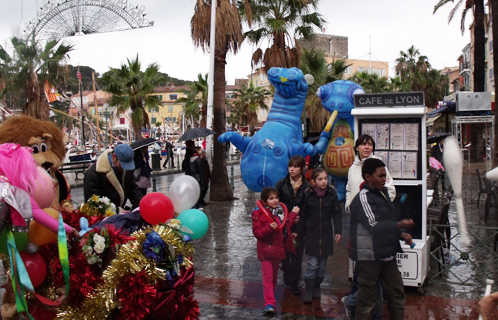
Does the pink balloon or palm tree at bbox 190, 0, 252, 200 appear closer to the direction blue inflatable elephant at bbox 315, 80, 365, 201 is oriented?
the pink balloon

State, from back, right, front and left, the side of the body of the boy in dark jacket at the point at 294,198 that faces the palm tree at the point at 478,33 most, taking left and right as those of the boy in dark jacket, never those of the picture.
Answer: back

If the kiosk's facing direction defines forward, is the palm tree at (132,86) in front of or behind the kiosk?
behind

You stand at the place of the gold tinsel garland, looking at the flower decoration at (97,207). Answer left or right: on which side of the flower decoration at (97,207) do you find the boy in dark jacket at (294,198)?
right

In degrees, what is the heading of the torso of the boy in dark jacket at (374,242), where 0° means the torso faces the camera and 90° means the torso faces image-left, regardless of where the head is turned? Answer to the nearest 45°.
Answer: approximately 315°

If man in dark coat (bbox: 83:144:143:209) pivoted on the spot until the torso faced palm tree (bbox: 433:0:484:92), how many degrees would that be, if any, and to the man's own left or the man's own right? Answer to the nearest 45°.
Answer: approximately 90° to the man's own left

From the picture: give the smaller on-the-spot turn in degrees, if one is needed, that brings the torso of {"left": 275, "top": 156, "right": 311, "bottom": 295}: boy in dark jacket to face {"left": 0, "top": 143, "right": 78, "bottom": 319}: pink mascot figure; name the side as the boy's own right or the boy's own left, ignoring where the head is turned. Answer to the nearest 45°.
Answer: approximately 45° to the boy's own right

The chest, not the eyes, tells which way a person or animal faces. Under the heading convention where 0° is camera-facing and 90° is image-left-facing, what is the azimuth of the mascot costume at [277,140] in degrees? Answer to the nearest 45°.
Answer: approximately 0°

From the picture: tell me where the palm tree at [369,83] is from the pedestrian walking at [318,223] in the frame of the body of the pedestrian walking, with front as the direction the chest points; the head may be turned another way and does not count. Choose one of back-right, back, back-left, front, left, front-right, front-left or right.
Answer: back

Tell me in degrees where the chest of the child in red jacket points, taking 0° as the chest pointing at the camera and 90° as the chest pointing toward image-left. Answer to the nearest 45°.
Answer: approximately 315°

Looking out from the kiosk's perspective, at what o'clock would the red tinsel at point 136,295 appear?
The red tinsel is roughly at 1 o'clock from the kiosk.
